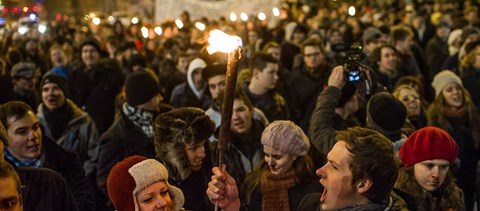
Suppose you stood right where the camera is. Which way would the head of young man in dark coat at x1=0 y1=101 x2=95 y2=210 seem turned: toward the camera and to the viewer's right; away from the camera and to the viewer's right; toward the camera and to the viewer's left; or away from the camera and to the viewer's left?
toward the camera and to the viewer's right

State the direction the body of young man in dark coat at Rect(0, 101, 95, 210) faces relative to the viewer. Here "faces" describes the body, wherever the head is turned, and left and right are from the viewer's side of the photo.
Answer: facing the viewer and to the right of the viewer

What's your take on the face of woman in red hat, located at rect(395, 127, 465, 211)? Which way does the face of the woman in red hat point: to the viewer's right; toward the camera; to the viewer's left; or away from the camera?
toward the camera
